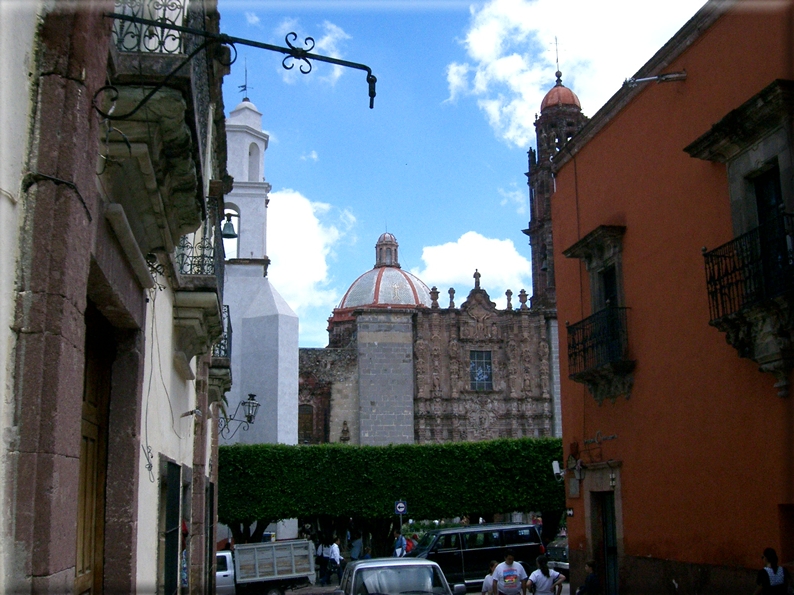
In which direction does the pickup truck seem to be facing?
to the viewer's left

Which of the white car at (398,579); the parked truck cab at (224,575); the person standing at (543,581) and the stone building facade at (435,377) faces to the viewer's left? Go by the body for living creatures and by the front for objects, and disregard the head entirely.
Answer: the parked truck cab

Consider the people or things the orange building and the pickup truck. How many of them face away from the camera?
0

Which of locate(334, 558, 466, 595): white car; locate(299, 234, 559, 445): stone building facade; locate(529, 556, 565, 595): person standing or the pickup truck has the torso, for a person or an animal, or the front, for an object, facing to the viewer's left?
the pickup truck

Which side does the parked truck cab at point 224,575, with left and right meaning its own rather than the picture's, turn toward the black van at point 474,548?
back

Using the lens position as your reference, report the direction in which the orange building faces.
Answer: facing the viewer and to the left of the viewer

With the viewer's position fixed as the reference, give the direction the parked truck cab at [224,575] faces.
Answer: facing to the left of the viewer
